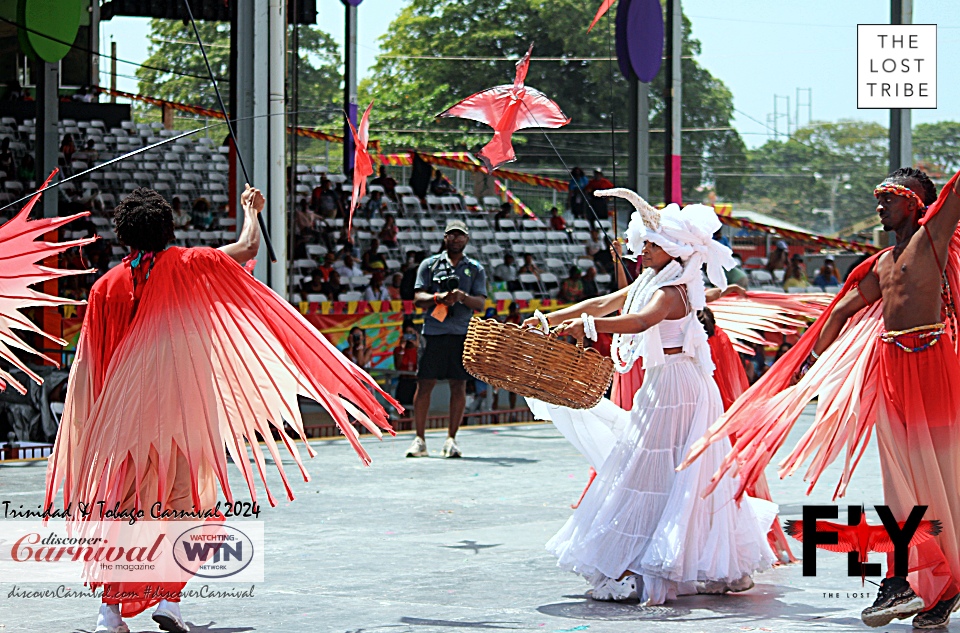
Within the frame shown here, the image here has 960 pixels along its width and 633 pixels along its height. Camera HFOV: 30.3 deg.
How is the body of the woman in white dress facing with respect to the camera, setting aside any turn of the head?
to the viewer's left

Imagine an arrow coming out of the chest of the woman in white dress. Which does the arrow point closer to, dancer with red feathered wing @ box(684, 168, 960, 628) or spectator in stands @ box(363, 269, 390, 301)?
the spectator in stands

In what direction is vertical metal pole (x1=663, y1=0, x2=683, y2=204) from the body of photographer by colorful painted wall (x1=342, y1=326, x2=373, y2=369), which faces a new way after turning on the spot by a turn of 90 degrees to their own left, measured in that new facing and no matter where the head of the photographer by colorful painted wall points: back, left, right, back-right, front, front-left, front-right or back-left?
front

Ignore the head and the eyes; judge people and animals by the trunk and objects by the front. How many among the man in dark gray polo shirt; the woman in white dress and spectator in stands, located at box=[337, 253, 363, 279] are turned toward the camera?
2

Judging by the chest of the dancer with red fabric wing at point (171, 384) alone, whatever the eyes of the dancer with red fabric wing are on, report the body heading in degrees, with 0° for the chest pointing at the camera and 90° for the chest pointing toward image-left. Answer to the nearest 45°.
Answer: approximately 180°

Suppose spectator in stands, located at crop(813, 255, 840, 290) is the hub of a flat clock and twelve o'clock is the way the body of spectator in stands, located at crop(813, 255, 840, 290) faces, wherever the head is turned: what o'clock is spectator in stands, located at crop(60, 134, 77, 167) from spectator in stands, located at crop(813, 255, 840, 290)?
spectator in stands, located at crop(60, 134, 77, 167) is roughly at 3 o'clock from spectator in stands, located at crop(813, 255, 840, 290).

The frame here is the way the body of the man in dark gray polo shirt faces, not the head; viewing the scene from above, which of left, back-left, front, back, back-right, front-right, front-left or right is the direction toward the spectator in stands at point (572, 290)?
back

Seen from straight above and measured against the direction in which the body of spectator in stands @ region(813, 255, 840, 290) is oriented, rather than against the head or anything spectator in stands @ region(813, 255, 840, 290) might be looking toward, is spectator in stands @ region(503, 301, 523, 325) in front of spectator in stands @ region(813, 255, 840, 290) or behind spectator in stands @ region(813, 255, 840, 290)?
in front

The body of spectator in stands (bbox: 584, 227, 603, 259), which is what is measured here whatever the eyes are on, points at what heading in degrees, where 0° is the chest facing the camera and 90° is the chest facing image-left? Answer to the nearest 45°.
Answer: approximately 0°

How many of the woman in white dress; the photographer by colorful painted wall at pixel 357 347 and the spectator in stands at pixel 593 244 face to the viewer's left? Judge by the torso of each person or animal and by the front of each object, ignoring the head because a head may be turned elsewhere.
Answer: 1

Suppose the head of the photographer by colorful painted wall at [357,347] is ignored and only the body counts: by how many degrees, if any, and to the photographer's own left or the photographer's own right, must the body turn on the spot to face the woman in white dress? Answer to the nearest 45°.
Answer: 0° — they already face them

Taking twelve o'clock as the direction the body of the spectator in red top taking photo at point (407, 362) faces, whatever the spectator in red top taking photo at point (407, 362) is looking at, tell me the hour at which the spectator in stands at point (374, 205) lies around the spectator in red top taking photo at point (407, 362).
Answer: the spectator in stands at point (374, 205) is roughly at 6 o'clock from the spectator in red top taking photo at point (407, 362).

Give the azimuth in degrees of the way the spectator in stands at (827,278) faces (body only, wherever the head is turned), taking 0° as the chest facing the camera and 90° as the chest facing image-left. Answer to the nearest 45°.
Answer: approximately 0°

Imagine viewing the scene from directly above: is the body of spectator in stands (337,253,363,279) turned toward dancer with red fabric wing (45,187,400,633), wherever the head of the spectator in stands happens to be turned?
yes
